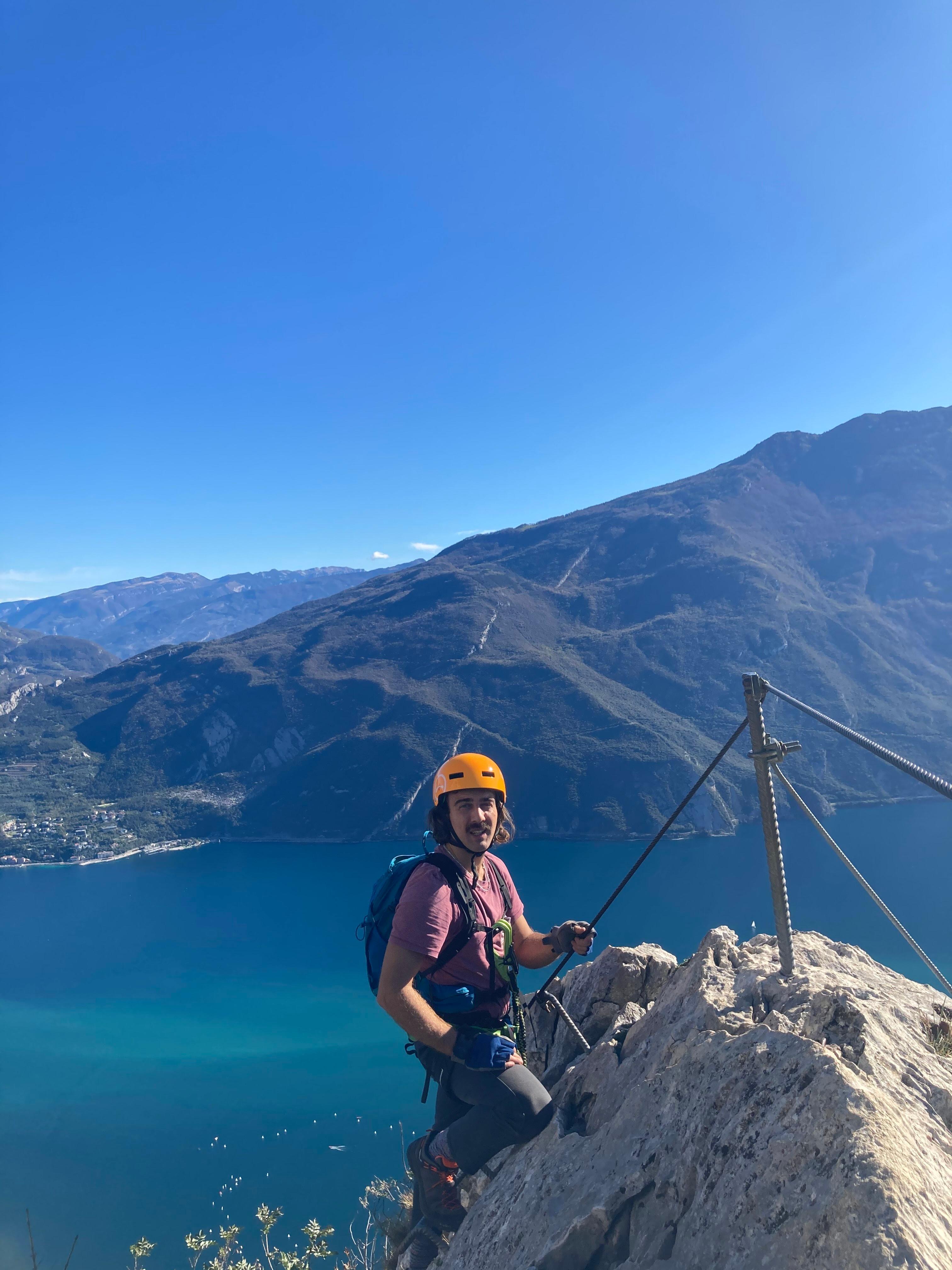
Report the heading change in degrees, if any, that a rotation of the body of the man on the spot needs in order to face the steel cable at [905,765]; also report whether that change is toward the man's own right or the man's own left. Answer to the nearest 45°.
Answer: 0° — they already face it

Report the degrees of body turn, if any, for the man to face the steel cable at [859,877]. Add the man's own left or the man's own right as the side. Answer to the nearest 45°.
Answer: approximately 45° to the man's own left

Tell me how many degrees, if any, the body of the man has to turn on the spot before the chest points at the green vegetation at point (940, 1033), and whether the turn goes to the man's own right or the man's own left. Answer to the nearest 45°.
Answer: approximately 45° to the man's own left

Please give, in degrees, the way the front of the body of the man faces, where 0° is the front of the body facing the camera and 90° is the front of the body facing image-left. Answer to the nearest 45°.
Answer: approximately 315°
